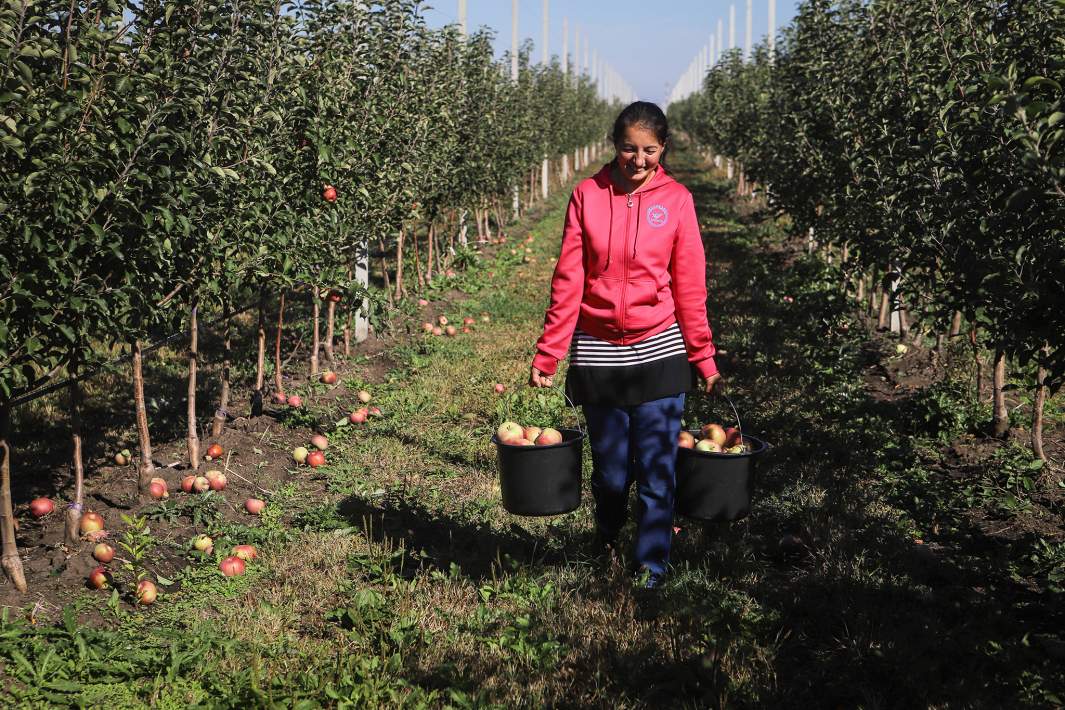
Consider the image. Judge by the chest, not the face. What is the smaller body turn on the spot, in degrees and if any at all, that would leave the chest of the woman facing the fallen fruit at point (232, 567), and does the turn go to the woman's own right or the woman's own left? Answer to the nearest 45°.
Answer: approximately 90° to the woman's own right

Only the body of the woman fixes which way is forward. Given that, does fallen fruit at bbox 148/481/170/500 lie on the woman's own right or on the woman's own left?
on the woman's own right

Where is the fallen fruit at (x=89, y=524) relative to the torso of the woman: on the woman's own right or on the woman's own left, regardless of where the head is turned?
on the woman's own right

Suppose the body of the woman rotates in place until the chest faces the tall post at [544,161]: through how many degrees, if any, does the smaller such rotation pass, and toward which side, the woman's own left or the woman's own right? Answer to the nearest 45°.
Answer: approximately 180°

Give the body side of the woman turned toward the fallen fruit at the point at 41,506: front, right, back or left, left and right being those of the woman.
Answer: right

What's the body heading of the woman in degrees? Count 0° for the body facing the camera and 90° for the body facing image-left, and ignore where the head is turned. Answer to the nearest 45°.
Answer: approximately 0°

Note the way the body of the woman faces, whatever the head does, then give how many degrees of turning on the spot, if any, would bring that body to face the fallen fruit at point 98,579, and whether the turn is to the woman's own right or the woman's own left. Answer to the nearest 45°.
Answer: approximately 90° to the woman's own right

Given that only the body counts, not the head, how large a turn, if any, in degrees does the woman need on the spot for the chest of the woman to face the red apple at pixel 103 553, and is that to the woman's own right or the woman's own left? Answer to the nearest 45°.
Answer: approximately 90° to the woman's own right

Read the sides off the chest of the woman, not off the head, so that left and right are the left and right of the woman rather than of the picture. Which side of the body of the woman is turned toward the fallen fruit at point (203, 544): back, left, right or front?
right
